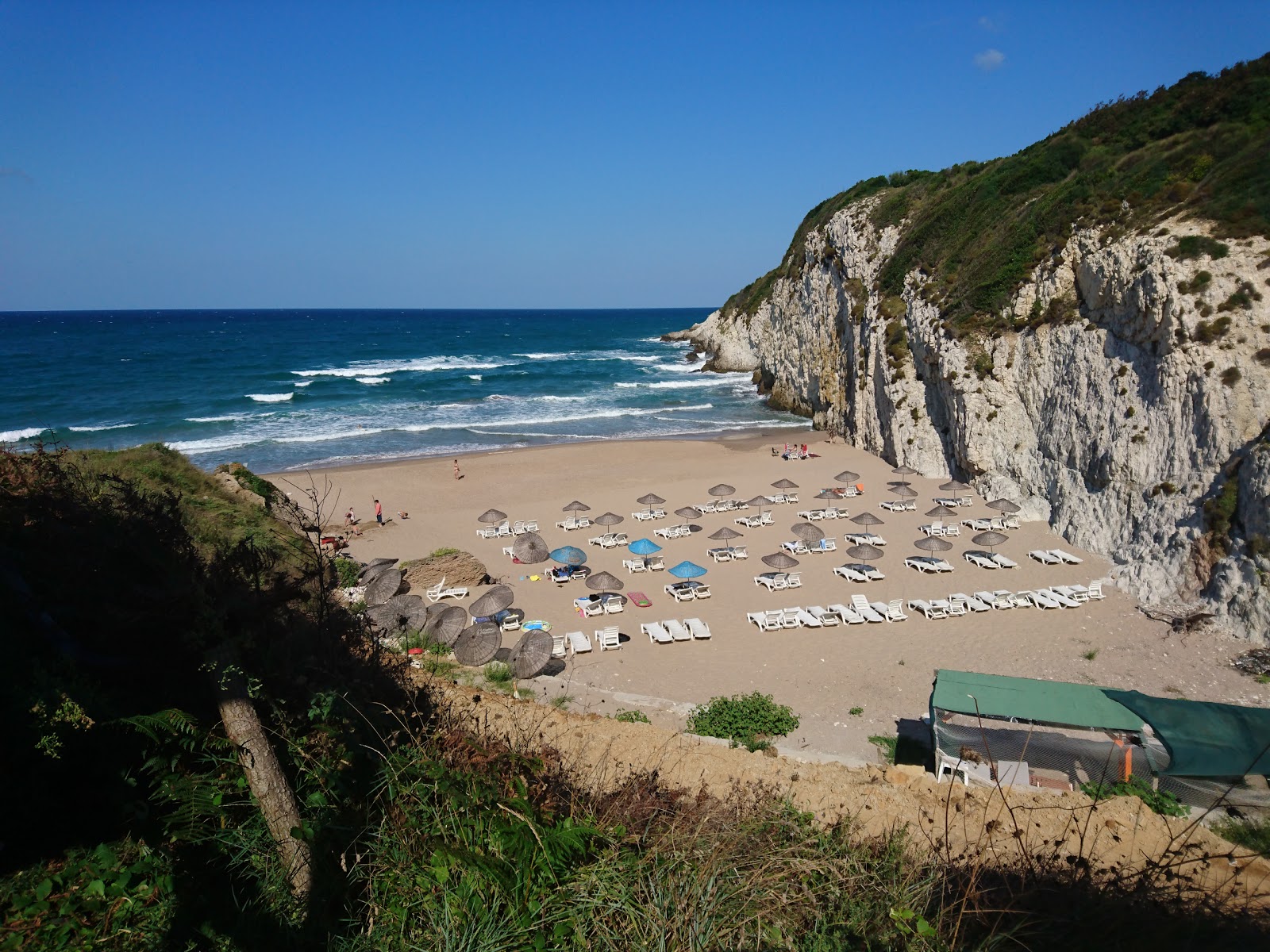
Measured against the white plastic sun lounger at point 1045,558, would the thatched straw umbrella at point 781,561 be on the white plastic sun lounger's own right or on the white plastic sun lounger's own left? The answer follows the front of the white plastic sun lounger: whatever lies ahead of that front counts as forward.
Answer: on the white plastic sun lounger's own left

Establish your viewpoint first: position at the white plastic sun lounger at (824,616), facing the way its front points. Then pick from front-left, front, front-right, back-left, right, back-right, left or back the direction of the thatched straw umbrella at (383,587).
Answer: front-left

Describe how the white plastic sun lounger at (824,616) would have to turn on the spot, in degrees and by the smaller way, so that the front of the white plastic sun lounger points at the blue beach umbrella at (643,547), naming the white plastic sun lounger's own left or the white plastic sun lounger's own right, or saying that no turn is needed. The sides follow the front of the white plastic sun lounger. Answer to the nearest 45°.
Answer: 0° — it already faces it

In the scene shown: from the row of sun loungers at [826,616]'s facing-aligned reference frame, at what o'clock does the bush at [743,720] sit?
The bush is roughly at 8 o'clock from the row of sun loungers.

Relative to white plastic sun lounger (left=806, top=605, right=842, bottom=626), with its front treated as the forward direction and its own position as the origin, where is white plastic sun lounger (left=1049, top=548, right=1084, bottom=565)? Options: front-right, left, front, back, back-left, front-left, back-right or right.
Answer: right

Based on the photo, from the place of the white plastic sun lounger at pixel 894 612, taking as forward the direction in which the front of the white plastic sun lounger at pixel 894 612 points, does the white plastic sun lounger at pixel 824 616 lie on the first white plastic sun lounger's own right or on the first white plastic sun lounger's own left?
on the first white plastic sun lounger's own left

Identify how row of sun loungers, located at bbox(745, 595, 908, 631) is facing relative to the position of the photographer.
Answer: facing away from the viewer and to the left of the viewer

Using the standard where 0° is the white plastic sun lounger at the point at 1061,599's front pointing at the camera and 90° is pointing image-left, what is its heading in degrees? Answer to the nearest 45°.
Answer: approximately 135°

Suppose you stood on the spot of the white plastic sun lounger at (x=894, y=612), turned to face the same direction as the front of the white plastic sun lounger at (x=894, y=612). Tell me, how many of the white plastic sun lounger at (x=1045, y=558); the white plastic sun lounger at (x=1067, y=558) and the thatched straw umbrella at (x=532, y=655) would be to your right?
2

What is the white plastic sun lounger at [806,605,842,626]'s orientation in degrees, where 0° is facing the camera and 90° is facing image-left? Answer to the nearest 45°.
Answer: approximately 135°

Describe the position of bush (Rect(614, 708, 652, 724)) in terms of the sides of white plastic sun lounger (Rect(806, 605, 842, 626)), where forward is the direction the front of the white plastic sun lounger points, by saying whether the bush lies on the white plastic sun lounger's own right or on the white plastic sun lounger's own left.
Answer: on the white plastic sun lounger's own left
